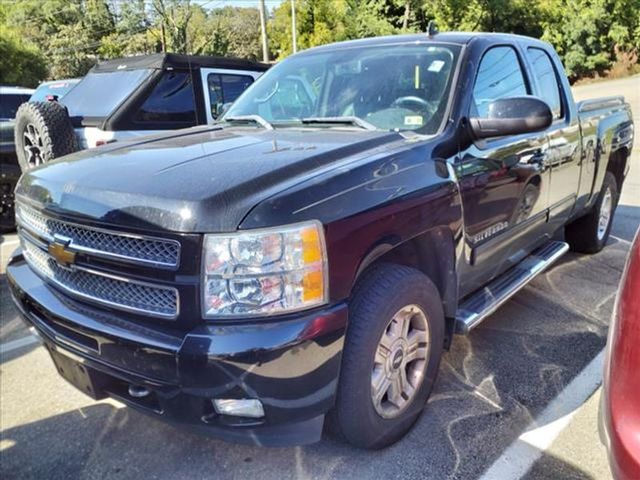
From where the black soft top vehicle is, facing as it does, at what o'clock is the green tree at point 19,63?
The green tree is roughly at 10 o'clock from the black soft top vehicle.

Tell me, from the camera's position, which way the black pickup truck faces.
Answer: facing the viewer and to the left of the viewer

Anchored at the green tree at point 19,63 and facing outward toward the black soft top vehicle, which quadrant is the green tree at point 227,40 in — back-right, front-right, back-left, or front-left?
back-left

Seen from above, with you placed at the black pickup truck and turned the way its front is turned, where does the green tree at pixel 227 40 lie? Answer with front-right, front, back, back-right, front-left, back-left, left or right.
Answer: back-right

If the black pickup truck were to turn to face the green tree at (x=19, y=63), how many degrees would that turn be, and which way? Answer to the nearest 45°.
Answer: approximately 90° to its right

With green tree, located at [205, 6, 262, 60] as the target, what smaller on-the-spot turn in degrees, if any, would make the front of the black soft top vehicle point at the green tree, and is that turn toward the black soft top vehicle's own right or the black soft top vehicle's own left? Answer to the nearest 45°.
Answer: approximately 45° to the black soft top vehicle's own left

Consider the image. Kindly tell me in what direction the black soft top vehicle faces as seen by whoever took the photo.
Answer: facing away from the viewer and to the right of the viewer

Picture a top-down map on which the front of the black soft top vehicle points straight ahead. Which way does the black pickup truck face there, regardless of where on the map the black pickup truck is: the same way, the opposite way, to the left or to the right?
the opposite way

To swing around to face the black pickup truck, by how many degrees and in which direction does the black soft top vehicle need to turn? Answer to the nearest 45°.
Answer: approximately 135° to its right
